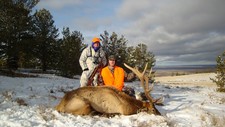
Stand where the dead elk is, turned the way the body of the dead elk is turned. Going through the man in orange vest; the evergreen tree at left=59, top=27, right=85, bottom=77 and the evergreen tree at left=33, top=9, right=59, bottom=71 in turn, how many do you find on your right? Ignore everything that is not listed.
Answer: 0

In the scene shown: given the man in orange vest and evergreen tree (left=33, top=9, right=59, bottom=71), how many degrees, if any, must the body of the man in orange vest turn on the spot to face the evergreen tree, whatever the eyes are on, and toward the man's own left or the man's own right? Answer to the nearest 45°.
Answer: approximately 180°

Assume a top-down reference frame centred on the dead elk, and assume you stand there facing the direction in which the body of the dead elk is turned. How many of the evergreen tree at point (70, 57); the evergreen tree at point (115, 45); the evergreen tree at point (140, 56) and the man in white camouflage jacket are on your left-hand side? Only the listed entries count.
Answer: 4

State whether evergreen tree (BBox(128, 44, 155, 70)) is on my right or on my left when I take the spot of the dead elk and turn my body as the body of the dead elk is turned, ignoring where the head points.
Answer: on my left

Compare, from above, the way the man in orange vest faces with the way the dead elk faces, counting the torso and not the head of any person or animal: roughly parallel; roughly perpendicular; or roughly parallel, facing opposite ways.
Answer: roughly perpendicular

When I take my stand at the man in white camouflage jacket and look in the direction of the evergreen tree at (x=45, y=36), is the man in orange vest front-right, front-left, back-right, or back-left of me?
back-right

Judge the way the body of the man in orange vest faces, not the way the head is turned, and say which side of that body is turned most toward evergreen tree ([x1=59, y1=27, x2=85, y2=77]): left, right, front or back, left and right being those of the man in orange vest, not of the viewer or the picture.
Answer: back

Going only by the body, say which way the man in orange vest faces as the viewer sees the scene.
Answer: toward the camera

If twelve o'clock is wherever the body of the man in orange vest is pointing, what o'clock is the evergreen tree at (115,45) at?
The evergreen tree is roughly at 6 o'clock from the man in orange vest.

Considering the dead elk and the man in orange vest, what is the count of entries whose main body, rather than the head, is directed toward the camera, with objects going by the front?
1

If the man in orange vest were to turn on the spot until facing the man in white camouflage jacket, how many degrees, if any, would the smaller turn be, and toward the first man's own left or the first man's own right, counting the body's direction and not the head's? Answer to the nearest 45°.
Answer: approximately 135° to the first man's own right

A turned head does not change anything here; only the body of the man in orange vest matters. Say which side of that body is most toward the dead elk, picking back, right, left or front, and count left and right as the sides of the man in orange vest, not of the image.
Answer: front

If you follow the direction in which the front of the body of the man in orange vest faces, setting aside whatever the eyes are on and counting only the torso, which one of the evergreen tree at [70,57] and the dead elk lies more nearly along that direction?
the dead elk

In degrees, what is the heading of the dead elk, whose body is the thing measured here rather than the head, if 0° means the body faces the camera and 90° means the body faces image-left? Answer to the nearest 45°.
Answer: approximately 270°

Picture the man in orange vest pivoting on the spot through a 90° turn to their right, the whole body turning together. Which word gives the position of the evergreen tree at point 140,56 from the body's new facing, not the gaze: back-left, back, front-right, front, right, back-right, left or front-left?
right
